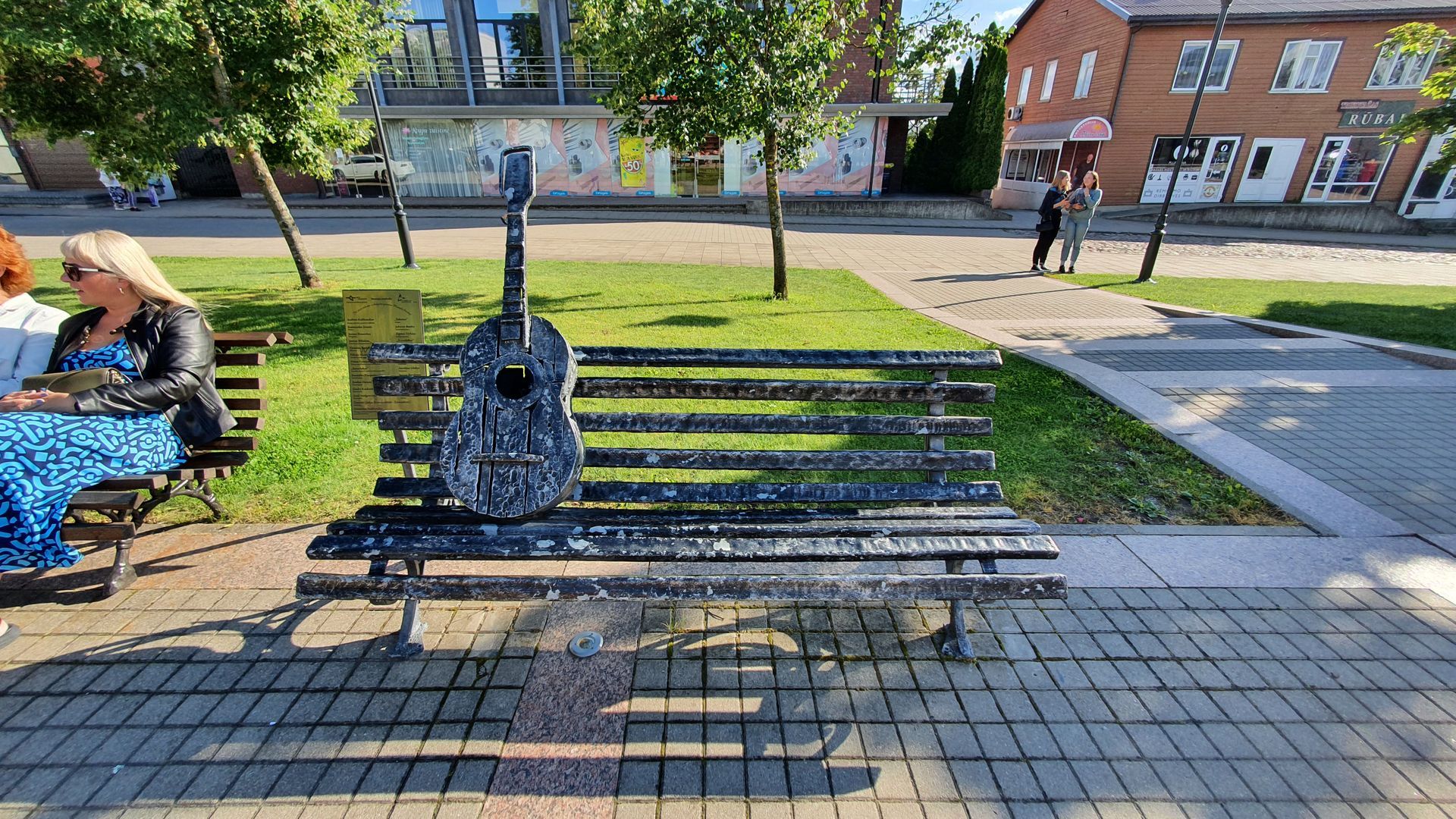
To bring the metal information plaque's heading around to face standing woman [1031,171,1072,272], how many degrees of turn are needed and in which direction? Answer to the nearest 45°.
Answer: approximately 90° to its left

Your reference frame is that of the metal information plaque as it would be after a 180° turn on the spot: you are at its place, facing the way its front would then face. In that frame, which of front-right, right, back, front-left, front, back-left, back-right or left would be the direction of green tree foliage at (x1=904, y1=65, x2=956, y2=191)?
front-right

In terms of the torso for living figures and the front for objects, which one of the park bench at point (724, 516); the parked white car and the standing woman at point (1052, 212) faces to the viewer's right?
the standing woman

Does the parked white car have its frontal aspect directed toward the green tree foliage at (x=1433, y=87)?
no

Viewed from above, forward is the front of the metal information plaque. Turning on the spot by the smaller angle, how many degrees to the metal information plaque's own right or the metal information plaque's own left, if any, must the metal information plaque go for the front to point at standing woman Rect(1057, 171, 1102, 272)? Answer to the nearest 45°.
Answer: approximately 90° to the metal information plaque's own left

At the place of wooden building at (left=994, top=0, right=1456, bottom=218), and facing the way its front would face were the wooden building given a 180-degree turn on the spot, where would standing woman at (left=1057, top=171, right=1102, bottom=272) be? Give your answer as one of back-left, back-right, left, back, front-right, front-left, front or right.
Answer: back

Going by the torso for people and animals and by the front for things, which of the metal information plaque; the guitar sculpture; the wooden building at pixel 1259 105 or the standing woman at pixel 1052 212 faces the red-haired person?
the wooden building

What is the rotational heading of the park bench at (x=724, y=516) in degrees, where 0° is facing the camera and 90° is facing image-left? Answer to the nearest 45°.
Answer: approximately 0°

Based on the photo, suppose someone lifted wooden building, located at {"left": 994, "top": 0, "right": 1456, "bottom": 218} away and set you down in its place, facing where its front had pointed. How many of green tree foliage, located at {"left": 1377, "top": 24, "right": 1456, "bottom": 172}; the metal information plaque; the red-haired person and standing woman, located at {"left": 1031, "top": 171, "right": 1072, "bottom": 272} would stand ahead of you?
4

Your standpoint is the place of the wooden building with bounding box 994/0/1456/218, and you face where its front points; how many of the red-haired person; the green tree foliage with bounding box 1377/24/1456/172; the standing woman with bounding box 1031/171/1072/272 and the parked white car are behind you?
0

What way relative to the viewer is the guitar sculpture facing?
toward the camera
